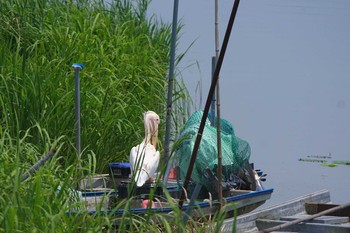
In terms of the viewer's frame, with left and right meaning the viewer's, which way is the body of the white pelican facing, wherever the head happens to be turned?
facing away from the viewer and to the right of the viewer

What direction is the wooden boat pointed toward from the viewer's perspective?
to the viewer's right

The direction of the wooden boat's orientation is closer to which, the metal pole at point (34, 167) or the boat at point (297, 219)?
the boat
